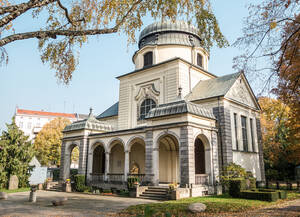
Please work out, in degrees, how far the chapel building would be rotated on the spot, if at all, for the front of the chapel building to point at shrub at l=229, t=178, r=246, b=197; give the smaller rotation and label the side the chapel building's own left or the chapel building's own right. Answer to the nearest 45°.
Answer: approximately 90° to the chapel building's own left

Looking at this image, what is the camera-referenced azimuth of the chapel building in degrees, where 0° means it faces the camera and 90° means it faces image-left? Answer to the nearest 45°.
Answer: approximately 45°

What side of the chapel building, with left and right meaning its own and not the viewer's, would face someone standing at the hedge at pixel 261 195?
left

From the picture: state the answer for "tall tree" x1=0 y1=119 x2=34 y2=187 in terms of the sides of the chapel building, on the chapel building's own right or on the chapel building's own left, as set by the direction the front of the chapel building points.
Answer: on the chapel building's own right

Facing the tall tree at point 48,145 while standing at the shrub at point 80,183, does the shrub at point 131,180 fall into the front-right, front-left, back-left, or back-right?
back-right

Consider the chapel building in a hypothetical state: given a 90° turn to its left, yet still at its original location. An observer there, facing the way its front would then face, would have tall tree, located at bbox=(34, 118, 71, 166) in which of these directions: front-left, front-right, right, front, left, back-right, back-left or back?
back
